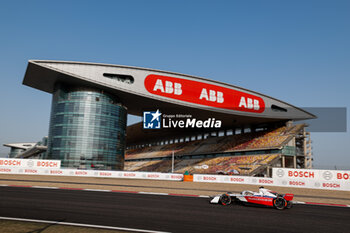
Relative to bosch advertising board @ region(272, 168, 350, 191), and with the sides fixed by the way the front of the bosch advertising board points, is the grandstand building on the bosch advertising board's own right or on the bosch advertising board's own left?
on the bosch advertising board's own right

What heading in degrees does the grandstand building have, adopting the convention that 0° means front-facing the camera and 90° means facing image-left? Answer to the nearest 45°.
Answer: approximately 45°

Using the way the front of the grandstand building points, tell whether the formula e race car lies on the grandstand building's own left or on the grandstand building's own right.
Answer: on the grandstand building's own left

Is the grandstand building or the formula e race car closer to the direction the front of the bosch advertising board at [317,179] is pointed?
the formula e race car

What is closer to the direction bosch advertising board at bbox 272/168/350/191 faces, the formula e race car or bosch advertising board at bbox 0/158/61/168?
the formula e race car

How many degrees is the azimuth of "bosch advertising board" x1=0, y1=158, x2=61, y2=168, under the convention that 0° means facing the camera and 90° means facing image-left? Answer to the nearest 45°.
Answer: approximately 0°

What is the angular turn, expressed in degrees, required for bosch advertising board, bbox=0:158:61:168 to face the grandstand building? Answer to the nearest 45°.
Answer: approximately 135° to its left

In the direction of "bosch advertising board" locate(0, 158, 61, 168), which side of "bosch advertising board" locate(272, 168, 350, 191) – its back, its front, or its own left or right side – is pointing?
right

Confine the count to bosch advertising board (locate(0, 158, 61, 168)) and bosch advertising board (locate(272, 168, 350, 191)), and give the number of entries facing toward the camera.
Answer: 2

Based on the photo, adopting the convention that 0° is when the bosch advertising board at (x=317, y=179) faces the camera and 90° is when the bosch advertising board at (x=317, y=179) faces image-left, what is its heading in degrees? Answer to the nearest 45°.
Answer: approximately 0°
